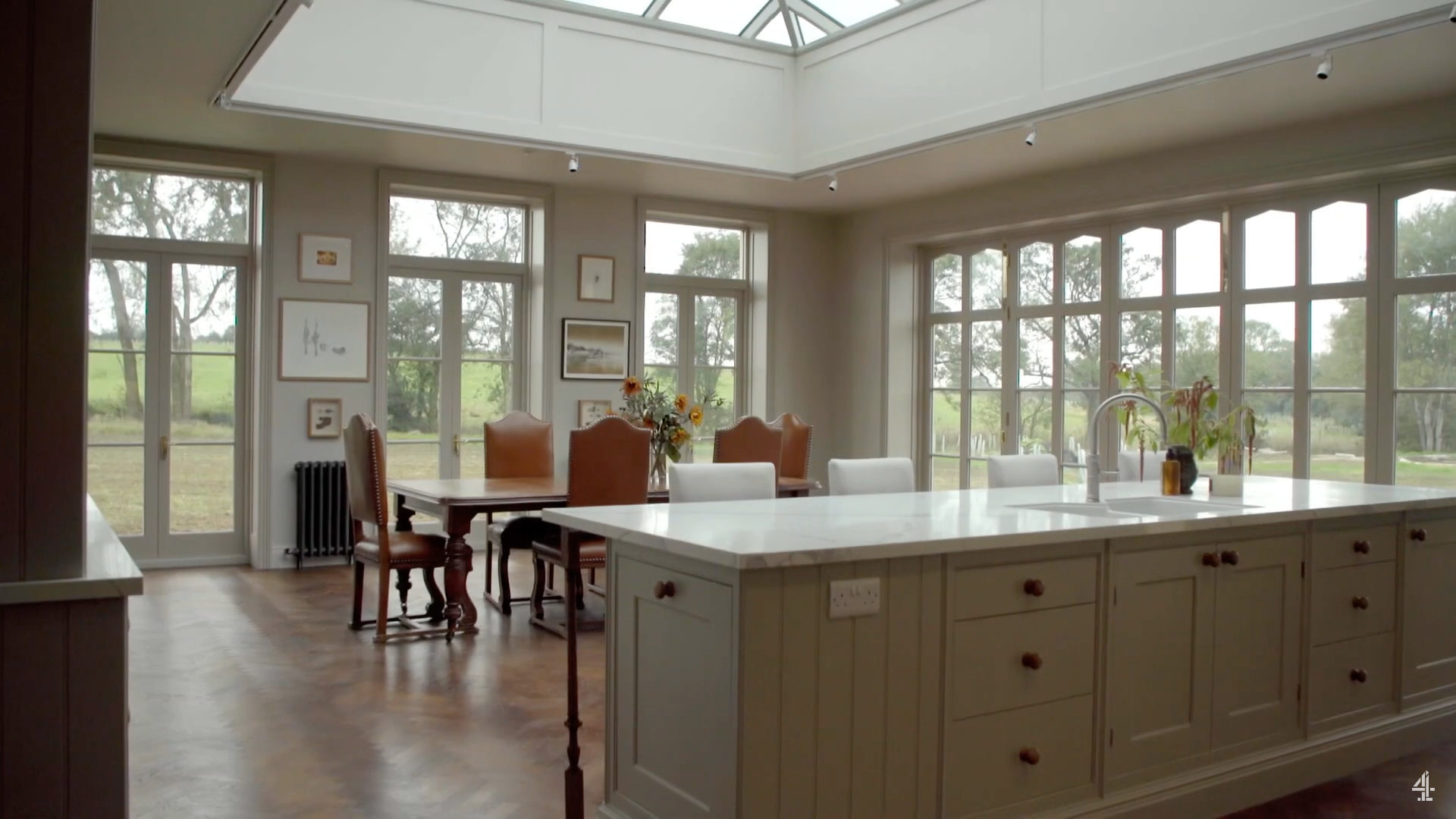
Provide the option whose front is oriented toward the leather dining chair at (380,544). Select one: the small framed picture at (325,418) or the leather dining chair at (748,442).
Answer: the small framed picture

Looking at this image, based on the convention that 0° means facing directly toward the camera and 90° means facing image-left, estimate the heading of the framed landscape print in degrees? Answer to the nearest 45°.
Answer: approximately 315°

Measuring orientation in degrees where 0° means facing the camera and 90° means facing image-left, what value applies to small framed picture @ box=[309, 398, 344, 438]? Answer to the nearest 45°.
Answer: approximately 0°

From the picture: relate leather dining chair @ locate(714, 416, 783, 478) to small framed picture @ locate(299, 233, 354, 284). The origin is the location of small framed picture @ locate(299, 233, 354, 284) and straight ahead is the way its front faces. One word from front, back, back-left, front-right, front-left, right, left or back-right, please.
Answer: front-left

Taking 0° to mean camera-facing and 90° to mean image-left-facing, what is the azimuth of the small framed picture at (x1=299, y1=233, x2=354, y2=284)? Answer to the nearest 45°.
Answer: approximately 0°

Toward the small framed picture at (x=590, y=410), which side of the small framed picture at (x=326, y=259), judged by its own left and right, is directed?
left

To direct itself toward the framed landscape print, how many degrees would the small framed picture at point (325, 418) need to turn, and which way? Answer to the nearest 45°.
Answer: approximately 90° to its left
